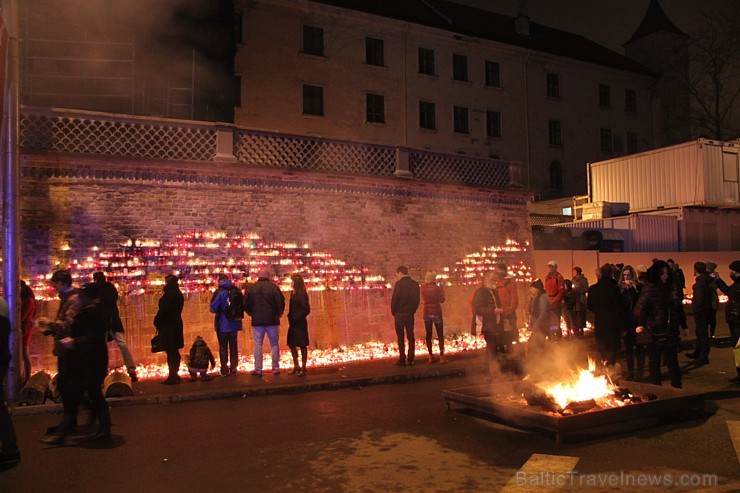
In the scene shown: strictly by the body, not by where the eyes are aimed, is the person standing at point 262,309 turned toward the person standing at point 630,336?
no

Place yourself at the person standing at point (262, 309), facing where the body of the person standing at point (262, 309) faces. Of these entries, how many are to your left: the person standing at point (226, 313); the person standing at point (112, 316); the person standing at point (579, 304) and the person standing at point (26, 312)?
3

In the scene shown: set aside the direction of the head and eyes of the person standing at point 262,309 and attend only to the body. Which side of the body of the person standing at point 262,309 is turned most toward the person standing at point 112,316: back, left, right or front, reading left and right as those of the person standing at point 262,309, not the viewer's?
left

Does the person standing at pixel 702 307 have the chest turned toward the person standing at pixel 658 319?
no

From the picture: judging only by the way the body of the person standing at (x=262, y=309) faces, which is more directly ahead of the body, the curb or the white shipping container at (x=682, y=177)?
the white shipping container

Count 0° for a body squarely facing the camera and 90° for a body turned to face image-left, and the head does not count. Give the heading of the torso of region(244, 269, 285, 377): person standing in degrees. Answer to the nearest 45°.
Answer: approximately 180°
